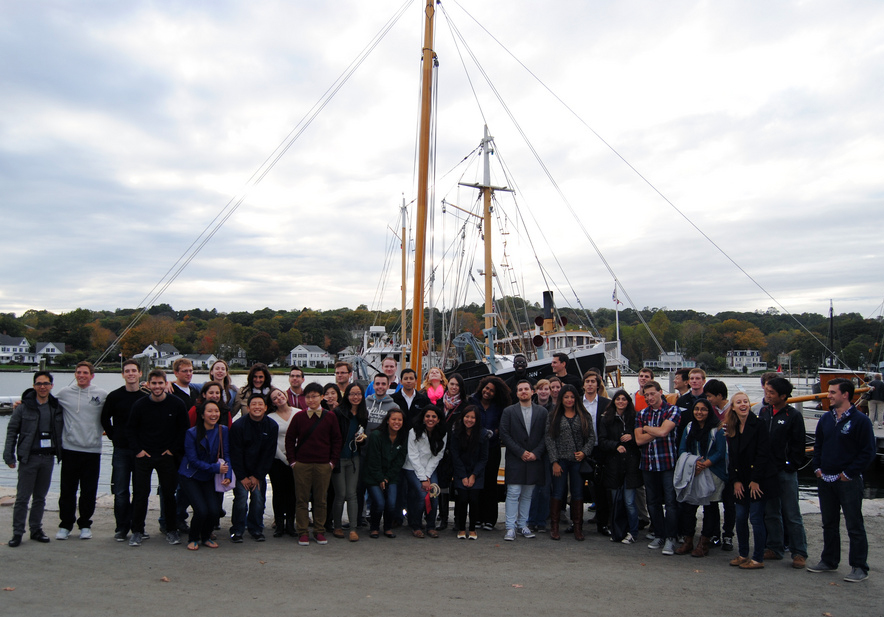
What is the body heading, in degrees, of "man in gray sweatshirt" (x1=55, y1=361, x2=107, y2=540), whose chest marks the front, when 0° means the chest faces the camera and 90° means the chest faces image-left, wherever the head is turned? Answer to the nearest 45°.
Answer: approximately 0°

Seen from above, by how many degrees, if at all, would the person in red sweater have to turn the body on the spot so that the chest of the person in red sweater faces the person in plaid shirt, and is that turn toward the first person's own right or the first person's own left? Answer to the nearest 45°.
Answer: approximately 90° to the first person's own left

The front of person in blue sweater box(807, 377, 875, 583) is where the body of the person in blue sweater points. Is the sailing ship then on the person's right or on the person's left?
on the person's right

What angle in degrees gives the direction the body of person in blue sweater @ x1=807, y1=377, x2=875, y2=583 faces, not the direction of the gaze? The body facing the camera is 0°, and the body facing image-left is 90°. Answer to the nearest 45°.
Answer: approximately 45°

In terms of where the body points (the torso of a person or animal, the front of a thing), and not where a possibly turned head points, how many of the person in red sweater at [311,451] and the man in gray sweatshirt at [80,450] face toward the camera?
2
